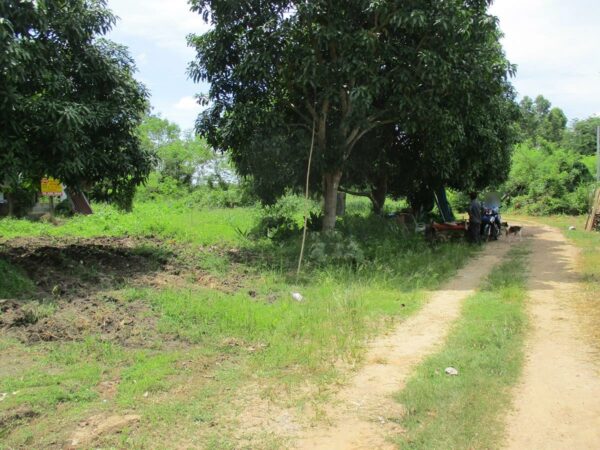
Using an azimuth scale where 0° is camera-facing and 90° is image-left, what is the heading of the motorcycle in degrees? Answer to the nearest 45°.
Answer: approximately 0°

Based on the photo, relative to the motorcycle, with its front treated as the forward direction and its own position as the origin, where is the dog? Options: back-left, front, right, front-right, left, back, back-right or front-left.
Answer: back-left

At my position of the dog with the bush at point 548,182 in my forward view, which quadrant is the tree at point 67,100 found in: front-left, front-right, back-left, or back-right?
back-left

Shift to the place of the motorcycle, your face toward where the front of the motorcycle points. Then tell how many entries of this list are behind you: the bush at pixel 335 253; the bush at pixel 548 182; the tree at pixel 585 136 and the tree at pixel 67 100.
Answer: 2

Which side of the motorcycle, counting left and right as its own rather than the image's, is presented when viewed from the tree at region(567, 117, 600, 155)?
back

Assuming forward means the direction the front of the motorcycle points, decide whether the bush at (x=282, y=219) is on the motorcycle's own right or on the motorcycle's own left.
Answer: on the motorcycle's own right

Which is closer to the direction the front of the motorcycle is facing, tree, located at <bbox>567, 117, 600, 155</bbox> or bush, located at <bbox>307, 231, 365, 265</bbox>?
the bush

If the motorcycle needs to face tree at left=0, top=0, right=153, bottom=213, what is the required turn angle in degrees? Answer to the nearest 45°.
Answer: approximately 45° to its right

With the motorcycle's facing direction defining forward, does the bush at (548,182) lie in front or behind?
behind

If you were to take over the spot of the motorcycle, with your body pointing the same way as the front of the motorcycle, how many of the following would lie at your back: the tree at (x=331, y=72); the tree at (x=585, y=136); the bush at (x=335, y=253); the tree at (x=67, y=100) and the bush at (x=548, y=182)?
2

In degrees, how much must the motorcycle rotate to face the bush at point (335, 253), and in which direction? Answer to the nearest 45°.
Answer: approximately 45° to its right
